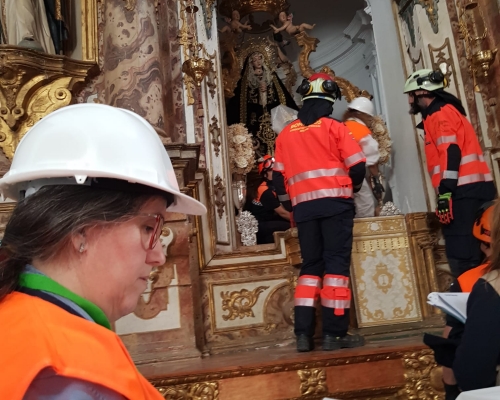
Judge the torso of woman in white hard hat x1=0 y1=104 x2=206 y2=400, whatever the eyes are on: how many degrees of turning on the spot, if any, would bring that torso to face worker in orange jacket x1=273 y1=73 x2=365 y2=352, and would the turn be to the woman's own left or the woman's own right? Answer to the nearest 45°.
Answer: approximately 45° to the woman's own left

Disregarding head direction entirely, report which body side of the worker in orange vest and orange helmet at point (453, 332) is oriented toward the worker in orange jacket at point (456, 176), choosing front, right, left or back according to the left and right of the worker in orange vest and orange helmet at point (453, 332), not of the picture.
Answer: right

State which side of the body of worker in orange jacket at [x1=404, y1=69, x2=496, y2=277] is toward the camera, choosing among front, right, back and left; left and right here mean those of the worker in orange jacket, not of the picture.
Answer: left

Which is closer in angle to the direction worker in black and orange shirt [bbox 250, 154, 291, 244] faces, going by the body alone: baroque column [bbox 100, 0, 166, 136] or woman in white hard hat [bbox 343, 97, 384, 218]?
the woman in white hard hat

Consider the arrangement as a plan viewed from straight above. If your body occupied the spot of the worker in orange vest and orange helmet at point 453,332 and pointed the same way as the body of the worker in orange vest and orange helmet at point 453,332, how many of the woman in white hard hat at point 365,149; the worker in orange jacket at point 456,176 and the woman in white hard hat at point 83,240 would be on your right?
2

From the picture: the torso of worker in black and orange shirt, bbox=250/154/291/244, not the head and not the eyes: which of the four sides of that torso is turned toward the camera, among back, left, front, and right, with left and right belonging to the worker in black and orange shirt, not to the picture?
right

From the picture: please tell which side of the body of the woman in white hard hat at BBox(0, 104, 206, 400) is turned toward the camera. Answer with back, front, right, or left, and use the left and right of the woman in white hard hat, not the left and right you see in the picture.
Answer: right

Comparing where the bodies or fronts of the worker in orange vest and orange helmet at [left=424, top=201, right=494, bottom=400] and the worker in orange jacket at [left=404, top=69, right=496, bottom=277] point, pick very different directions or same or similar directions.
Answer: same or similar directions

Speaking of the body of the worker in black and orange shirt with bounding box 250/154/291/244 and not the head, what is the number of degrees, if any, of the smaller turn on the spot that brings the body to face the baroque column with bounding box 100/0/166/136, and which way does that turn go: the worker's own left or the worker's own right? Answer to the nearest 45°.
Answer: approximately 135° to the worker's own right

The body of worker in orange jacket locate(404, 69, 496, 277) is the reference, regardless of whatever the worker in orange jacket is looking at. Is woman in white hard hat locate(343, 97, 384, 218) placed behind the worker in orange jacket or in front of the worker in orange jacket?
in front

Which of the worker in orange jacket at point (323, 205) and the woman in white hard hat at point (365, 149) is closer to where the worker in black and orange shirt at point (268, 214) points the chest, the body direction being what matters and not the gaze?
the woman in white hard hat

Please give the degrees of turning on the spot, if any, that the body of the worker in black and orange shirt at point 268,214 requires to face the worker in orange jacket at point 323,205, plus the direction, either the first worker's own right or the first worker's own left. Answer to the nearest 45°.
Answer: approximately 90° to the first worker's own right
